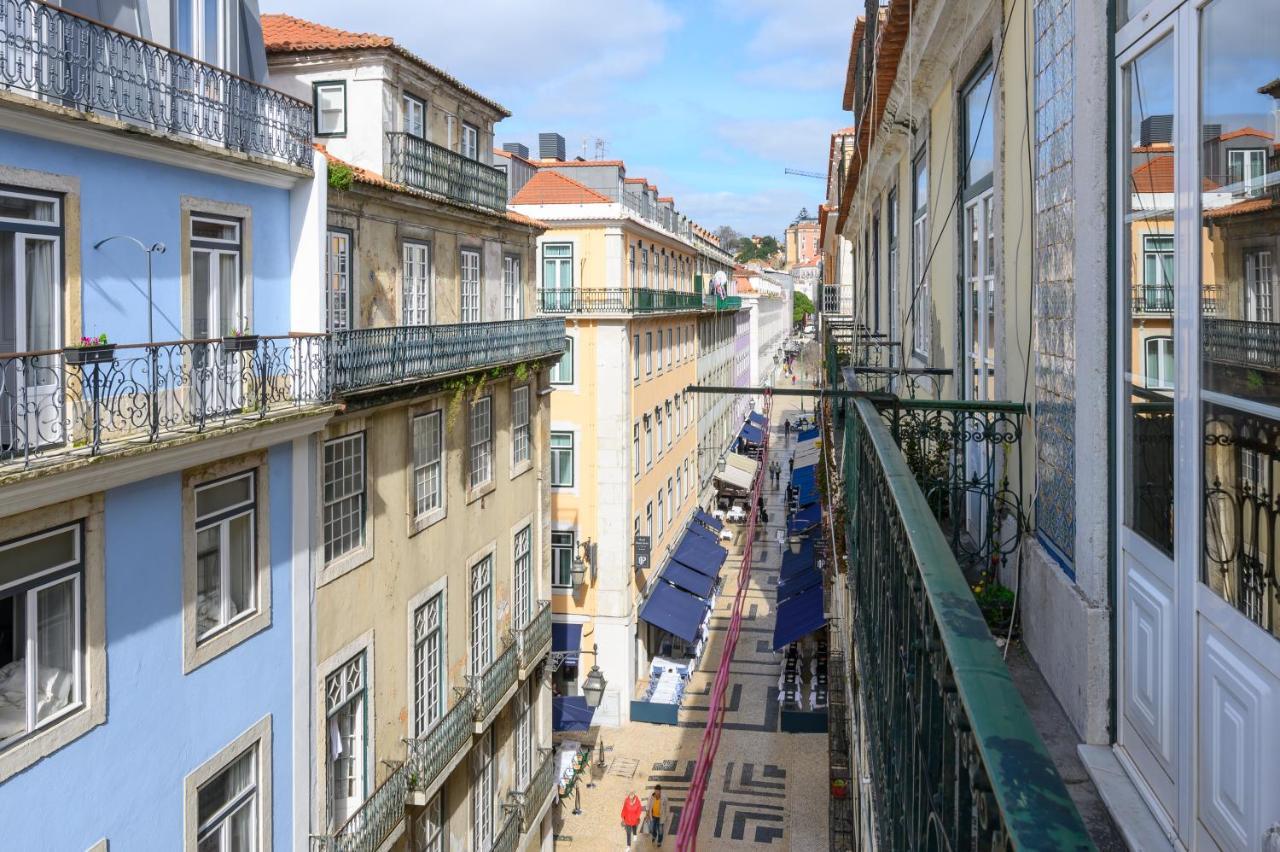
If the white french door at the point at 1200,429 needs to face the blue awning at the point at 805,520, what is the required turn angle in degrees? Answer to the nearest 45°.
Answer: approximately 135° to its right

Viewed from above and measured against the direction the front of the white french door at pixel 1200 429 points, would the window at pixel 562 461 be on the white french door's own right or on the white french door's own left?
on the white french door's own right

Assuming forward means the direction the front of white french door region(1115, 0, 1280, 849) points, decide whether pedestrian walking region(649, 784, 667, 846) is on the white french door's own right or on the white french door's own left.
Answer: on the white french door's own right

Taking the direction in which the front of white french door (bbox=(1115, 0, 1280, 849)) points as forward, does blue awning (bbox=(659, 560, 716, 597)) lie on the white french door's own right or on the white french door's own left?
on the white french door's own right

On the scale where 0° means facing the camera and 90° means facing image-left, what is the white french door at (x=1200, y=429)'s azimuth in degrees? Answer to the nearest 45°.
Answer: approximately 45°
